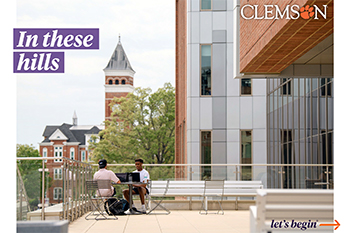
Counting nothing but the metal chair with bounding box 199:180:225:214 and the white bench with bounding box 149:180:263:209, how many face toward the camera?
2

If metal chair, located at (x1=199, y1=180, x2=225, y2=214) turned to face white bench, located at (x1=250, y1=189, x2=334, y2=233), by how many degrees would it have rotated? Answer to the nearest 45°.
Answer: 0° — it already faces it

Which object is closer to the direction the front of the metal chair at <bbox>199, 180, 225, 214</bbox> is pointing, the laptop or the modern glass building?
the laptop

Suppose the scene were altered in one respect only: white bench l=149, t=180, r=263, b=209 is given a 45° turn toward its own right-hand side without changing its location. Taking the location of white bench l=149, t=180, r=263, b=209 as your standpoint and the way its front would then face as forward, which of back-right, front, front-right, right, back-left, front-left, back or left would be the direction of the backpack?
front

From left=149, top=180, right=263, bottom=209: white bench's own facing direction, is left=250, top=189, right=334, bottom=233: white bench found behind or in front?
in front

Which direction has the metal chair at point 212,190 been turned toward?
toward the camera

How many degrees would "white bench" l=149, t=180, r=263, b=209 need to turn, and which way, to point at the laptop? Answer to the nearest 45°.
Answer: approximately 45° to its right

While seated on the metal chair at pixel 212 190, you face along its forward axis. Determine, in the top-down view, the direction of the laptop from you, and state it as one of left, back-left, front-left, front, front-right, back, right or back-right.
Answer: front-right

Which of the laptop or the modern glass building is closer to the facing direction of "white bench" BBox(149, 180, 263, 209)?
the laptop

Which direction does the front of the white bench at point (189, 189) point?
toward the camera

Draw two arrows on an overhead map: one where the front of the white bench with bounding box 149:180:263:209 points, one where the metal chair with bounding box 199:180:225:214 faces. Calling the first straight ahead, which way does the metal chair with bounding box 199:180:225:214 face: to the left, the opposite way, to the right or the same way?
the same way

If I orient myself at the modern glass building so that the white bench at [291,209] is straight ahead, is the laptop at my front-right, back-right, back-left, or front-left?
front-right

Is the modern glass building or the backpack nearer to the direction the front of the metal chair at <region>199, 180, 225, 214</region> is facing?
the backpack

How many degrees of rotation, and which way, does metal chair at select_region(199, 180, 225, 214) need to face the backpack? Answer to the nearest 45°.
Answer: approximately 45° to its right

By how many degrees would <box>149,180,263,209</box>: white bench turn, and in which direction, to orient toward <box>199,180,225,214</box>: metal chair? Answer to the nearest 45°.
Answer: approximately 45° to its left
